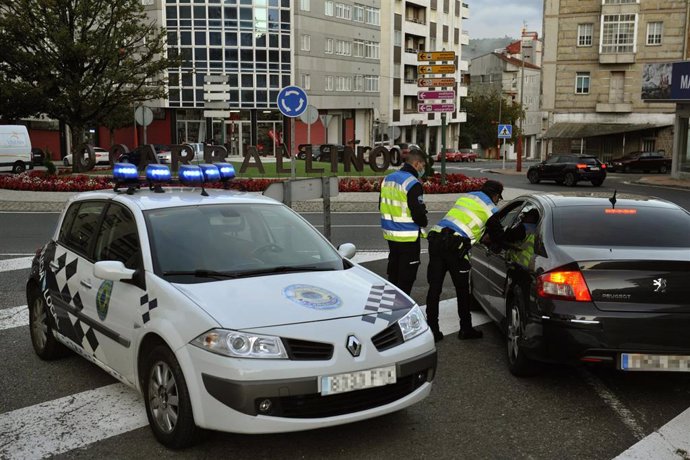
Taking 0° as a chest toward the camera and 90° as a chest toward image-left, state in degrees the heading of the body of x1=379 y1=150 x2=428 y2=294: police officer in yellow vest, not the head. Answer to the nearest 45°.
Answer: approximately 225°

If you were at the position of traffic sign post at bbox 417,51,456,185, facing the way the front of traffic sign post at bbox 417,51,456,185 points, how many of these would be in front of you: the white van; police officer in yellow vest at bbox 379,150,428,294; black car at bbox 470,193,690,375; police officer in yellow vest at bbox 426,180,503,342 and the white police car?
4

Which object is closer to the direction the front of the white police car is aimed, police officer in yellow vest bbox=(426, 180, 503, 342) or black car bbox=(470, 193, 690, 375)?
the black car

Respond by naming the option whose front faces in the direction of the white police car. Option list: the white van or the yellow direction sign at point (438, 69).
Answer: the yellow direction sign

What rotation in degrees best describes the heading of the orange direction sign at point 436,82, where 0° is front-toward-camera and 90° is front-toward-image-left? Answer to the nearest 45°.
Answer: approximately 0°

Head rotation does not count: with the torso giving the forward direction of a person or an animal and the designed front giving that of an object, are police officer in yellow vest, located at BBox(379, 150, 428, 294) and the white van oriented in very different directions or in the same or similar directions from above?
very different directions

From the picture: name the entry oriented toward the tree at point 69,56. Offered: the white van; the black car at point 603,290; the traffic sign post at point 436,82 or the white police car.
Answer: the black car

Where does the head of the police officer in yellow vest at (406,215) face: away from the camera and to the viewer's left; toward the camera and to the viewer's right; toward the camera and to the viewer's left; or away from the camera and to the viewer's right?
away from the camera and to the viewer's right

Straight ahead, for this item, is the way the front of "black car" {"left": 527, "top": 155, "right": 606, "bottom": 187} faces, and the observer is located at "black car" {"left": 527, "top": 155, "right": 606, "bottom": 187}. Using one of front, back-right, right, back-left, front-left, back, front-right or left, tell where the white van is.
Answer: front-left

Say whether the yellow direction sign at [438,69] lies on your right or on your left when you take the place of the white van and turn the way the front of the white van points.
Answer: on your left

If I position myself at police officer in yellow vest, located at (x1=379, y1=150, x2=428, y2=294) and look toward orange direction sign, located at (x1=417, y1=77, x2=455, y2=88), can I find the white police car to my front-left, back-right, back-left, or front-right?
back-left

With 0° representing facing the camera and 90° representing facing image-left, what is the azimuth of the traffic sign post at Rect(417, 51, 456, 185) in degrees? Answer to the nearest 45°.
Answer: approximately 0°

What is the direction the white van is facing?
to the viewer's left

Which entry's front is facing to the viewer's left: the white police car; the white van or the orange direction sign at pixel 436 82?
the white van
